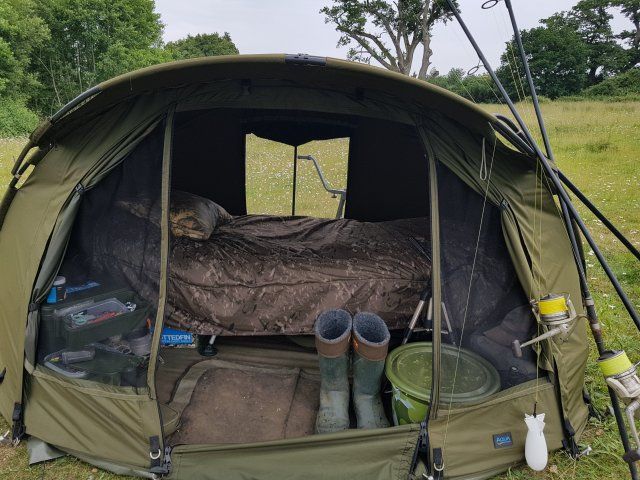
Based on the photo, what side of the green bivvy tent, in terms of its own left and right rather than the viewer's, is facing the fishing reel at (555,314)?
left

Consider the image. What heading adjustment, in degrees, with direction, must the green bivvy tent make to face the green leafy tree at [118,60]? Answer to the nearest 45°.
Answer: approximately 180°

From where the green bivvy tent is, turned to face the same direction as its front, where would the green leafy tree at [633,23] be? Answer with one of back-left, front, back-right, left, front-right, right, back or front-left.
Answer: back-left

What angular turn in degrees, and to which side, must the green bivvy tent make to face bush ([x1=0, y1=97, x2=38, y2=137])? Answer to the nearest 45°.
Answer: approximately 135° to its right

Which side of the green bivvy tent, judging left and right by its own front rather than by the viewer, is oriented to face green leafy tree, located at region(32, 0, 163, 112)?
back

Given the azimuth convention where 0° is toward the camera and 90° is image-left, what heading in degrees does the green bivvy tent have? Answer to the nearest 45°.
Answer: approximately 0°

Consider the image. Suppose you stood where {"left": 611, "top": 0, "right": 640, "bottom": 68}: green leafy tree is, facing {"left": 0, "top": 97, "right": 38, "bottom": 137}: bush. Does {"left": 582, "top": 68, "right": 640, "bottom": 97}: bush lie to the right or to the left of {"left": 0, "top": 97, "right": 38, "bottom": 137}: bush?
left

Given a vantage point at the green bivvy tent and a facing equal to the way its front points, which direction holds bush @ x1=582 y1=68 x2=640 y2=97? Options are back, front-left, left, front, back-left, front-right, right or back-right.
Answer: back-left

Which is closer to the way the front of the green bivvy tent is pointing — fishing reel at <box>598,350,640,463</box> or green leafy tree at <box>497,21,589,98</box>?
the fishing reel

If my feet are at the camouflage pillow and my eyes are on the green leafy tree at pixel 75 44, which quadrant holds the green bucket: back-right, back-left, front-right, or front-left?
back-right

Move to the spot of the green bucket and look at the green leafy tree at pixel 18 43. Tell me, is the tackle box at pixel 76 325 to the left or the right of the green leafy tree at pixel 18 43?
left
